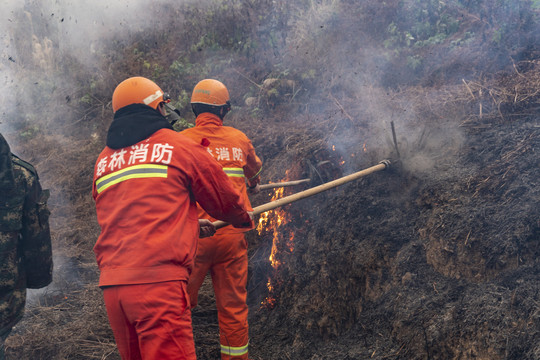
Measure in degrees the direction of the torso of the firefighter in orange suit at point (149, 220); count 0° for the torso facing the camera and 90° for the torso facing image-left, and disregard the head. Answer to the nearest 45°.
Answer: approximately 225°

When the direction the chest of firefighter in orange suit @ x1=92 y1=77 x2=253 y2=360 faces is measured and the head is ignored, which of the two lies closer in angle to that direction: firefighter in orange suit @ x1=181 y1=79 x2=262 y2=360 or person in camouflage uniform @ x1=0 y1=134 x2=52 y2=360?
the firefighter in orange suit

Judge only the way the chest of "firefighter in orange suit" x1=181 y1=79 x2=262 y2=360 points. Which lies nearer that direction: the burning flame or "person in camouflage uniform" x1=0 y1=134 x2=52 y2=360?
the burning flame

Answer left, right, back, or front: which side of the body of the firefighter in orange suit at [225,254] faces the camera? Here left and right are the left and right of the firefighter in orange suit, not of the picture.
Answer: back

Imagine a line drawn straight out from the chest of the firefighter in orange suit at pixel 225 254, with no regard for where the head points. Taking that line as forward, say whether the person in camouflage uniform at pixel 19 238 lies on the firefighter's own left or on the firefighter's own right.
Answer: on the firefighter's own left

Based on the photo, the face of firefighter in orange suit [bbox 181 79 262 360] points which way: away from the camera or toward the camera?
away from the camera

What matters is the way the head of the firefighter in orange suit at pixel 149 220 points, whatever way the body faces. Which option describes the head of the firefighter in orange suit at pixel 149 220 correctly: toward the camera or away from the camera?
away from the camera

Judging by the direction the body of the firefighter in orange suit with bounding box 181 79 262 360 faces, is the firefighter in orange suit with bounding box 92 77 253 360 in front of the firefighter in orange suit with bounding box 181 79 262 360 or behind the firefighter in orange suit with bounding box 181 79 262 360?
behind
